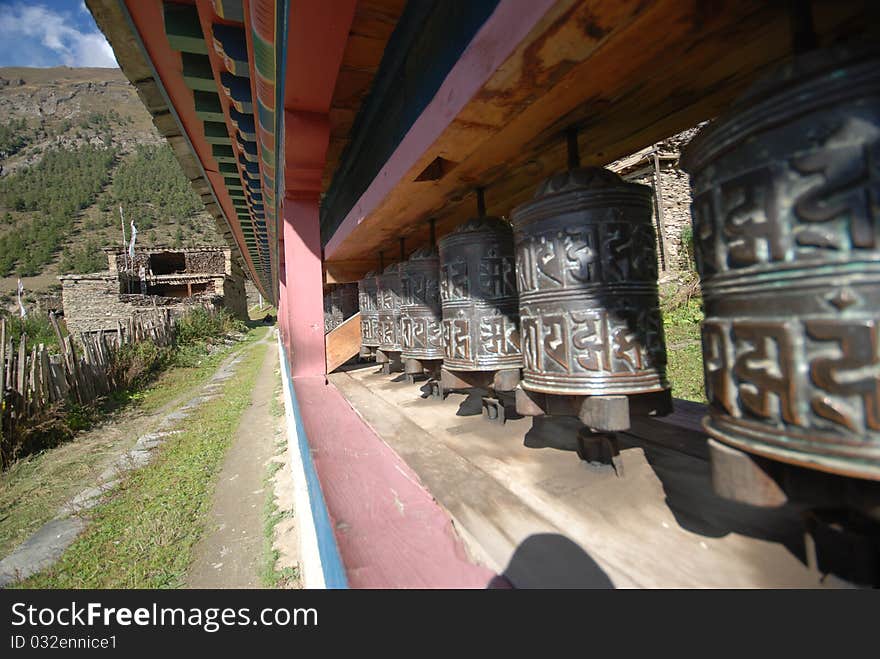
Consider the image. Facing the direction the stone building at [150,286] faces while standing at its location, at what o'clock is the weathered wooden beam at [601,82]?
The weathered wooden beam is roughly at 12 o'clock from the stone building.

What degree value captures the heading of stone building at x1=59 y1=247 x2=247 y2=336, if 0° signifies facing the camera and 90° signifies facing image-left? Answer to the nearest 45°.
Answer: approximately 0°

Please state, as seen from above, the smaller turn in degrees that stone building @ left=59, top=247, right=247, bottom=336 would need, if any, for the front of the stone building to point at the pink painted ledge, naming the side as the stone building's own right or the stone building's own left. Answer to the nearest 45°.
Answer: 0° — it already faces it
